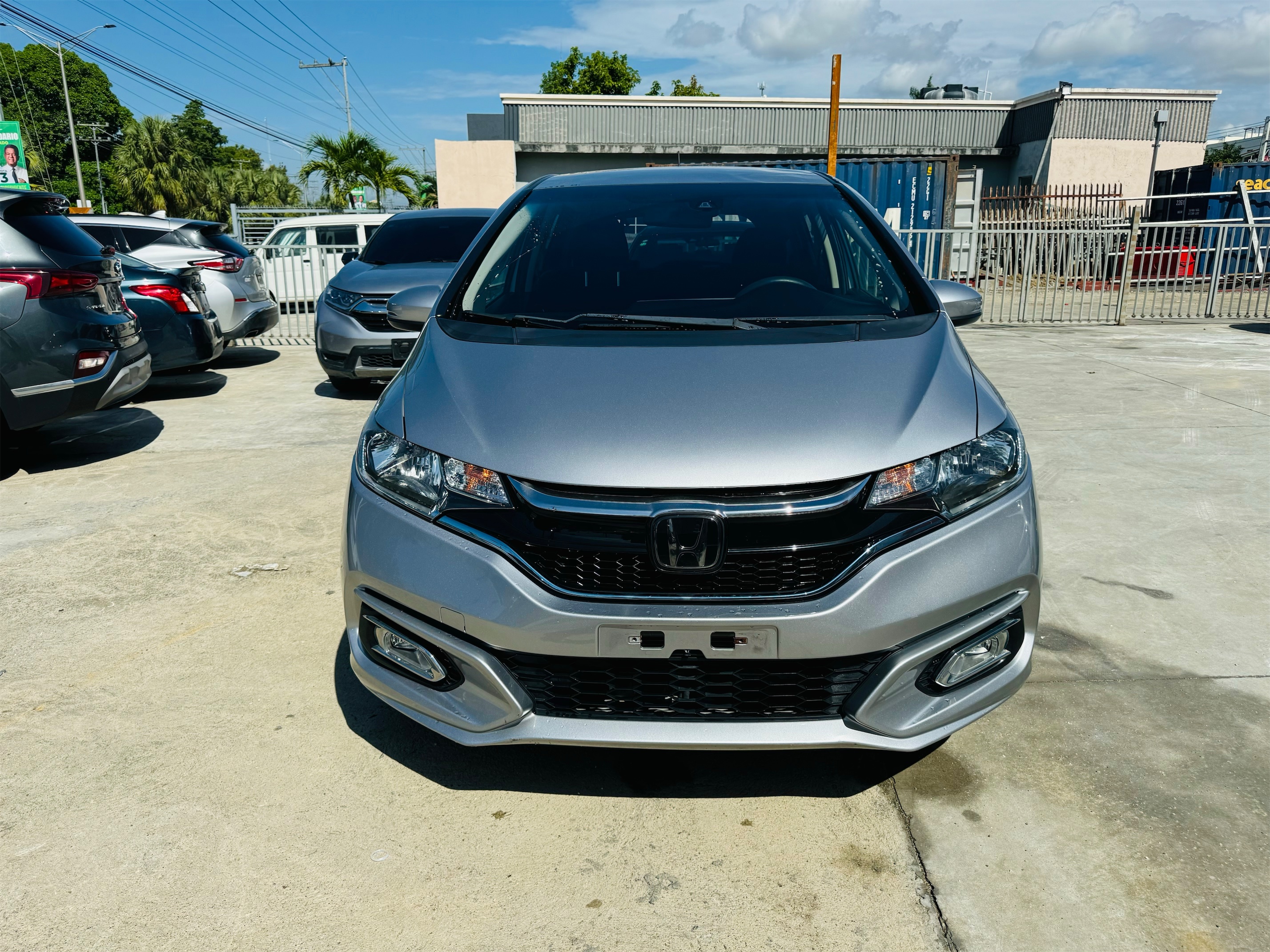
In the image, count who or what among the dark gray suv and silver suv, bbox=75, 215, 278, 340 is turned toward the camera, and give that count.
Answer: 0

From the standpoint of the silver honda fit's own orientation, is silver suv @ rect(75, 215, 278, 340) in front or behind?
behind

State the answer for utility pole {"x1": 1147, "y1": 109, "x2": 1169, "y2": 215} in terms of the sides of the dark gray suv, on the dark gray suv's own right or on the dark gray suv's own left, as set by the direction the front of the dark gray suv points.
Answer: on the dark gray suv's own right

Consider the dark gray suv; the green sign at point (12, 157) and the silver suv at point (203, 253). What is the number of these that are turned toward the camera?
1

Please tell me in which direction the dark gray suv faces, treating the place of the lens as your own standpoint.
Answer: facing away from the viewer and to the left of the viewer

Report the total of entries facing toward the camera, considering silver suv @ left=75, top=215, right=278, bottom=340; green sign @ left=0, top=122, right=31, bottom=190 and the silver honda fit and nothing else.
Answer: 2

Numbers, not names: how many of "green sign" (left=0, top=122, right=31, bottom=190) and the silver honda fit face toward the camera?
2

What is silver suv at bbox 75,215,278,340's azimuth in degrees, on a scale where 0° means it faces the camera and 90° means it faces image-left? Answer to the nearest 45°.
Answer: approximately 135°

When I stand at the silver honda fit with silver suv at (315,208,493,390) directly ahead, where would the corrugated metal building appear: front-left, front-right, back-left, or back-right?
front-right

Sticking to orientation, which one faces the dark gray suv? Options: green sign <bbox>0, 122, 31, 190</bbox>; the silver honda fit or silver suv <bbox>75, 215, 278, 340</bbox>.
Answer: the green sign

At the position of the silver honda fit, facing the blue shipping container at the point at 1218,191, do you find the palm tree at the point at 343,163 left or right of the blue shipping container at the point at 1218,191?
left

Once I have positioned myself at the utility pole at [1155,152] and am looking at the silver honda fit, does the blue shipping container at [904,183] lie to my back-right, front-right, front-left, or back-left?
front-right

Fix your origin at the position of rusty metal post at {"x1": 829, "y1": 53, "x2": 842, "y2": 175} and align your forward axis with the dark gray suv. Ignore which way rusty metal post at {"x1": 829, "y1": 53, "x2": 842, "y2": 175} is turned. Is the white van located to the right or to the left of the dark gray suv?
right

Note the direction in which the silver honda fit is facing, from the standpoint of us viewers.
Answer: facing the viewer

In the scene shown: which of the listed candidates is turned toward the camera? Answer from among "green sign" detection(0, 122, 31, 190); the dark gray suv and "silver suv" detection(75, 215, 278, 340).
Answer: the green sign
